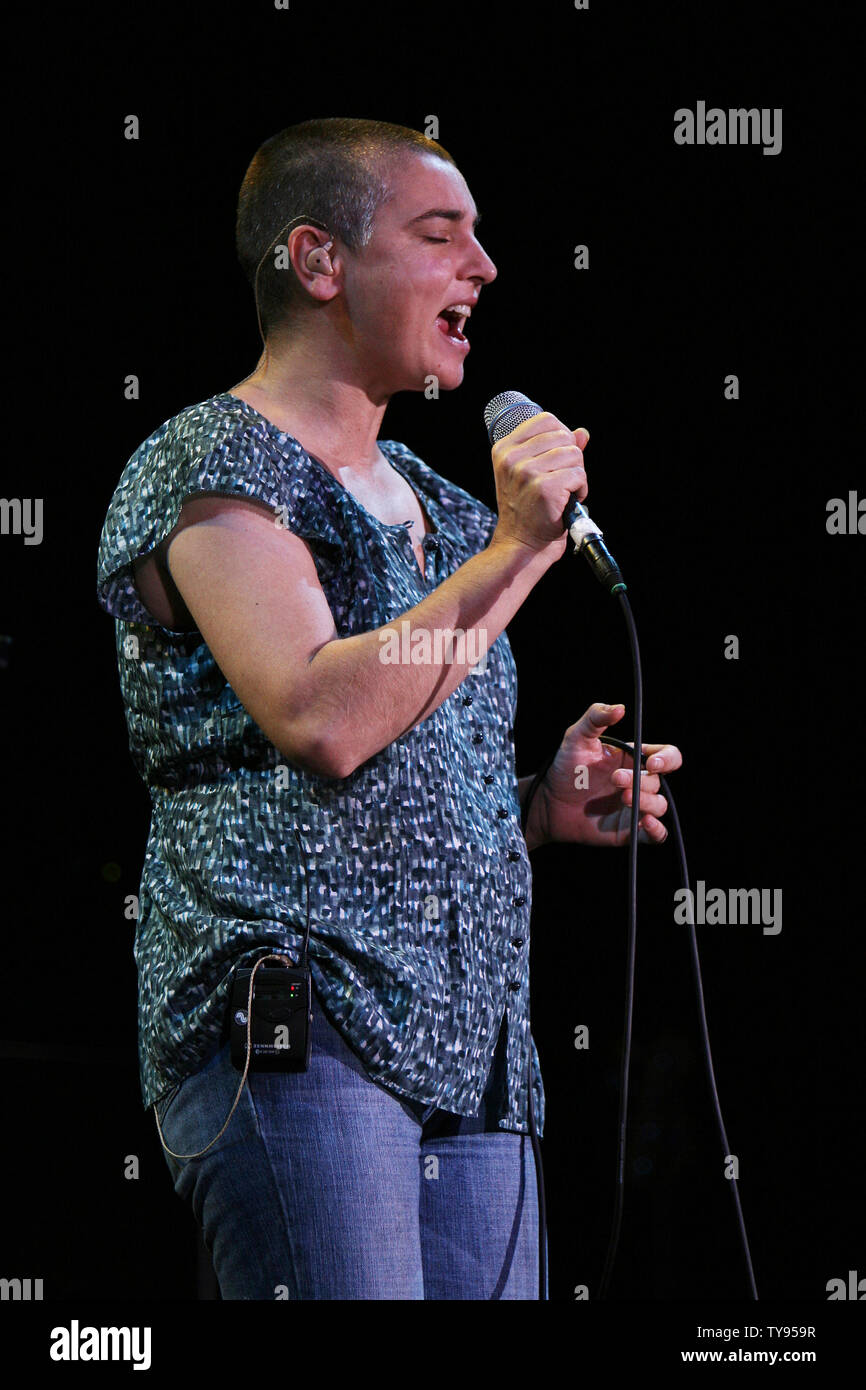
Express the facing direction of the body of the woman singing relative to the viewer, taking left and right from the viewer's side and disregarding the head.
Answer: facing the viewer and to the right of the viewer

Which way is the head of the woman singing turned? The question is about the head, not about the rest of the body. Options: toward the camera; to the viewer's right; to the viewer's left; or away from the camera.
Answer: to the viewer's right
